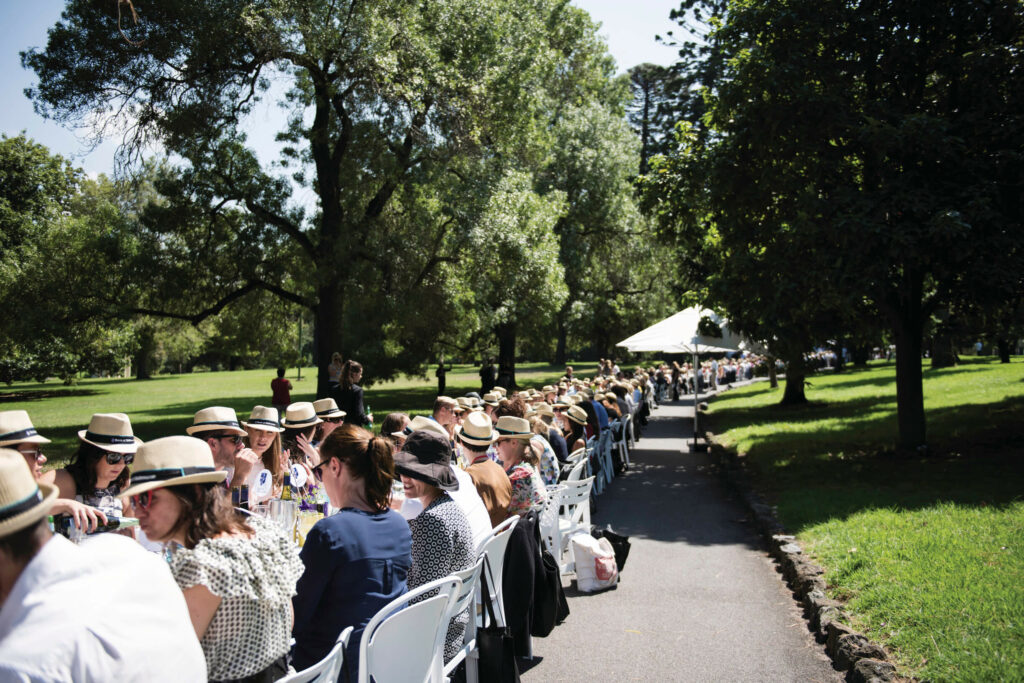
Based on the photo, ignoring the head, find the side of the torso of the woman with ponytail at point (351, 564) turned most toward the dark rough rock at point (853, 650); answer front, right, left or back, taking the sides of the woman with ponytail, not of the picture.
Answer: right

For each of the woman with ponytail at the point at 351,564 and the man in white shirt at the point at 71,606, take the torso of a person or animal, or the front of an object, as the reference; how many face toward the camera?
0

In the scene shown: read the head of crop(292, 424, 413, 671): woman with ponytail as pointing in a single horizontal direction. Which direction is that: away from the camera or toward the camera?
away from the camera

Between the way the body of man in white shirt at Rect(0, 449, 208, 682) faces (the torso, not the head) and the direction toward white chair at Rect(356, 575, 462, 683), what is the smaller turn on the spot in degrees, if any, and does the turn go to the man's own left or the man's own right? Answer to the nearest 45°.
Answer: approximately 90° to the man's own right

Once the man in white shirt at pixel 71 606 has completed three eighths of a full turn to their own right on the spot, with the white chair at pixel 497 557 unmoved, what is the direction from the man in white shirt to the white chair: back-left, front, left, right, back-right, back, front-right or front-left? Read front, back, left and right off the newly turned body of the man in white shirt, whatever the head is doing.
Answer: front-left

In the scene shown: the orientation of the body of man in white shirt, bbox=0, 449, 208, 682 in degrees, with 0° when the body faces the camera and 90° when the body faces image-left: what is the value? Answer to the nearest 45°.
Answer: approximately 135°

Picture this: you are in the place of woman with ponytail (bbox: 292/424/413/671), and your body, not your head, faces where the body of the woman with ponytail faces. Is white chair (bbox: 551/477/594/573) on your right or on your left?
on your right

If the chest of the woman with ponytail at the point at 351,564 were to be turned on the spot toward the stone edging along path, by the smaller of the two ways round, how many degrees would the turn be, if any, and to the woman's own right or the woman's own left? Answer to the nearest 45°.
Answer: approximately 90° to the woman's own right

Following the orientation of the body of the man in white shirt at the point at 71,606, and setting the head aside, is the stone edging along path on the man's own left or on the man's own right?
on the man's own right

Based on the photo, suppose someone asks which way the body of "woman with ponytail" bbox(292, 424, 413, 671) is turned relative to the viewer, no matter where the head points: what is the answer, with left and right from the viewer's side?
facing away from the viewer and to the left of the viewer

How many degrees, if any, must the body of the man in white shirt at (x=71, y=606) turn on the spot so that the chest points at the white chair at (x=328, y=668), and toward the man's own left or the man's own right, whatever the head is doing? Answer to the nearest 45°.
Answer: approximately 90° to the man's own right

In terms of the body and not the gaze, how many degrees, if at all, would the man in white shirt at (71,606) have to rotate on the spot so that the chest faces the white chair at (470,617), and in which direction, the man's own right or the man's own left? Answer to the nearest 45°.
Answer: approximately 90° to the man's own right

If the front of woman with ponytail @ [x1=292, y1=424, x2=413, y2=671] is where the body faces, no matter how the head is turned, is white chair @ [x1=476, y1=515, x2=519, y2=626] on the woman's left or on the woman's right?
on the woman's right
